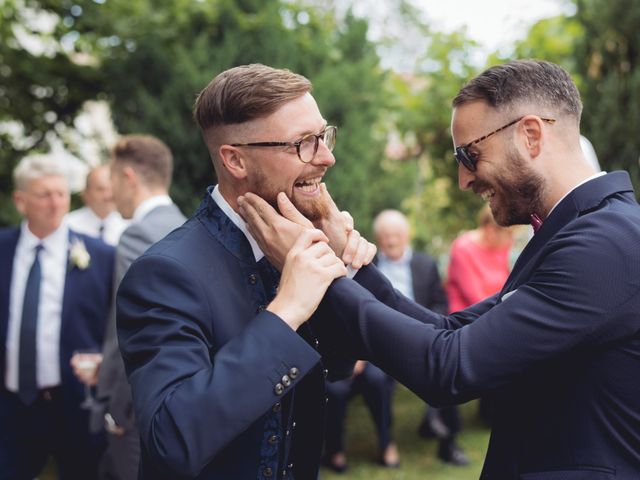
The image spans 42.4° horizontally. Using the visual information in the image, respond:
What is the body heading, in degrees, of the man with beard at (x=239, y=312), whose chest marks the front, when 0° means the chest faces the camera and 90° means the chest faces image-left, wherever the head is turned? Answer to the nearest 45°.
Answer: approximately 315°

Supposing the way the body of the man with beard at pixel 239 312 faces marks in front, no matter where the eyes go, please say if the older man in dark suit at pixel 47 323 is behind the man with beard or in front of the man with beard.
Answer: behind

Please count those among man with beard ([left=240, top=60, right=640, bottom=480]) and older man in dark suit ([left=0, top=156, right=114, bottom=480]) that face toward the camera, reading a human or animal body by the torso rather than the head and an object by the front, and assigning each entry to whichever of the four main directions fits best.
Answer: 1

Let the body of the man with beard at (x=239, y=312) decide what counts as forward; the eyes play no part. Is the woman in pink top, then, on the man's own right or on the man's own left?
on the man's own left

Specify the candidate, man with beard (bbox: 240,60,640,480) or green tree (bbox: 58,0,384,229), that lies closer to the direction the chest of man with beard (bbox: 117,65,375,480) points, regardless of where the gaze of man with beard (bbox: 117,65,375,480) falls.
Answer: the man with beard

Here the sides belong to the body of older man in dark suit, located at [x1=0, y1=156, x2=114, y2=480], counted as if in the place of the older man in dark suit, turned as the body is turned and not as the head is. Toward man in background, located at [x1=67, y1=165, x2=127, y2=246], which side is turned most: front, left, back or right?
back

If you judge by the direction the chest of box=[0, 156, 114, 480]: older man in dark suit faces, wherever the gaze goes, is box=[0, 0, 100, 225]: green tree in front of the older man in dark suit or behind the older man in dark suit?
behind

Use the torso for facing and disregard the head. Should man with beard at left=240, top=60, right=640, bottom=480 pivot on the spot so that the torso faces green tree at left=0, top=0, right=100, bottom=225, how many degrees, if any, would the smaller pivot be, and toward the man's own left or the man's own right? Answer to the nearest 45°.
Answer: approximately 45° to the man's own right

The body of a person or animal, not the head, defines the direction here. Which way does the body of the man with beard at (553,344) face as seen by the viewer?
to the viewer's left

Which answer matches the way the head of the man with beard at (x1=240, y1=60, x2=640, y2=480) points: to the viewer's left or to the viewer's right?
to the viewer's left
